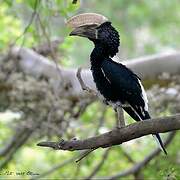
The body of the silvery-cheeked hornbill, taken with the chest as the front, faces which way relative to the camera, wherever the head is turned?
to the viewer's left
